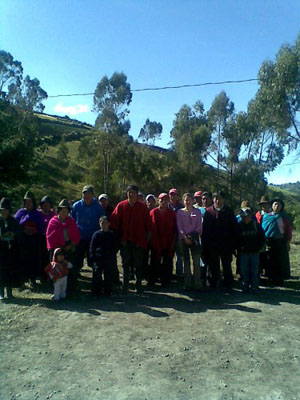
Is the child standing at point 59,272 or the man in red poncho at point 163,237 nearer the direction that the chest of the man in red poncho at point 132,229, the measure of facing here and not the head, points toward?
the child standing

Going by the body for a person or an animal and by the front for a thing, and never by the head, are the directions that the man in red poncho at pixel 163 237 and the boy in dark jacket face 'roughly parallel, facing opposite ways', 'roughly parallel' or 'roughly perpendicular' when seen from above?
roughly parallel

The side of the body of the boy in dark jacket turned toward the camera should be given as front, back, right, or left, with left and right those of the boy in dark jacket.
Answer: front

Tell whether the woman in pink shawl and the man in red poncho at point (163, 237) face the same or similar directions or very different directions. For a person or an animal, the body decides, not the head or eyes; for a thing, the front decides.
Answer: same or similar directions

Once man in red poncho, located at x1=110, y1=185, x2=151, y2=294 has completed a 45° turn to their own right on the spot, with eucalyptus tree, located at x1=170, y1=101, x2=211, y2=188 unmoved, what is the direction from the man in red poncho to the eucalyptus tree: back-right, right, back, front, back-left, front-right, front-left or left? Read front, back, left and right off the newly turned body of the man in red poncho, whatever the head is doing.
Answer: back-right

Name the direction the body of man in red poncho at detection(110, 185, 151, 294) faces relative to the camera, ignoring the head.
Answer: toward the camera

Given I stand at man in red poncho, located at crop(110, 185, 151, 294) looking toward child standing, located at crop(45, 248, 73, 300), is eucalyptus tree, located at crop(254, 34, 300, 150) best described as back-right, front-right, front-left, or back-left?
back-right

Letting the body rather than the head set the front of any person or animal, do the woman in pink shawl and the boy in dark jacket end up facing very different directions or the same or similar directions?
same or similar directions

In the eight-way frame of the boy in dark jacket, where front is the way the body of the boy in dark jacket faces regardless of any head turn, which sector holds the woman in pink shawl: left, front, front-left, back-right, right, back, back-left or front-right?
right

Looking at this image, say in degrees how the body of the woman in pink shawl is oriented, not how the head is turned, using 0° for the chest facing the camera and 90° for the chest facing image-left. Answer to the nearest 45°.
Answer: approximately 0°
